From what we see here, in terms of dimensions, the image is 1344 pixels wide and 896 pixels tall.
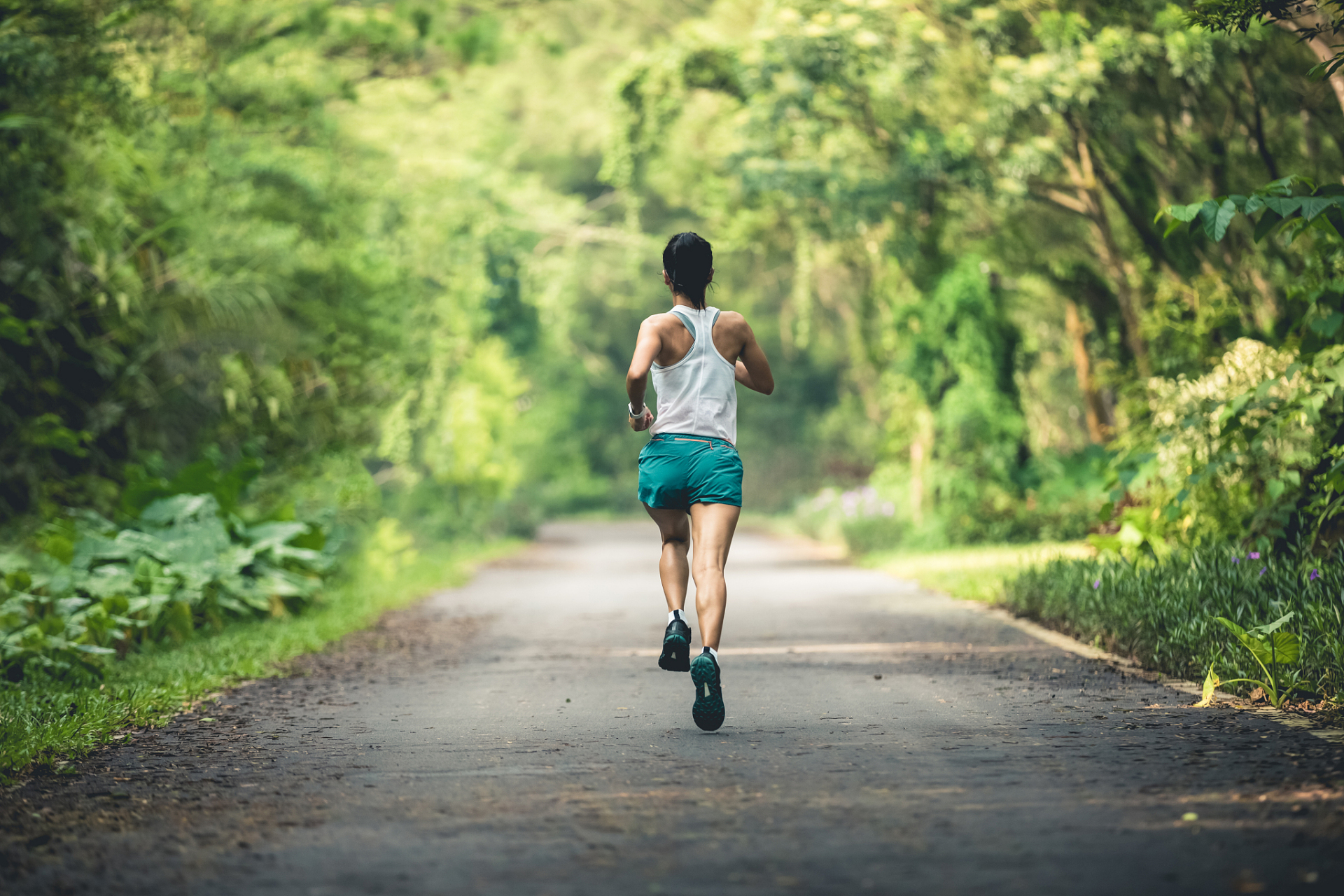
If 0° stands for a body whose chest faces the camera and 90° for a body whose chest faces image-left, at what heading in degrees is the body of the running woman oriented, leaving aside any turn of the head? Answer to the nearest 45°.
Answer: approximately 180°

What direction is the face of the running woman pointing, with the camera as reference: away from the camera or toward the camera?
away from the camera
